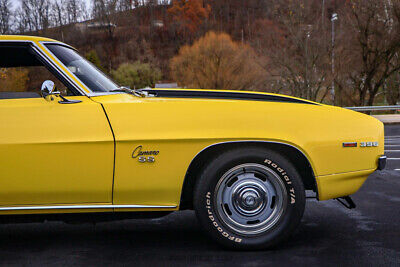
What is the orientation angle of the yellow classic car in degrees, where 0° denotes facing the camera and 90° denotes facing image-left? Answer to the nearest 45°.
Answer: approximately 270°

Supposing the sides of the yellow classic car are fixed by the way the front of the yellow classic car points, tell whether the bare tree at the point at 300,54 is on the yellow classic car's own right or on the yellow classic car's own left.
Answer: on the yellow classic car's own left

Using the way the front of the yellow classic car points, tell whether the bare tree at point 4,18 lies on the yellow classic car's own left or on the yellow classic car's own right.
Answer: on the yellow classic car's own left

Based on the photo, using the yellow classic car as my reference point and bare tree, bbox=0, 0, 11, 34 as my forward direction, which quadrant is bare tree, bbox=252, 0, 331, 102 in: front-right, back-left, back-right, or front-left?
front-right

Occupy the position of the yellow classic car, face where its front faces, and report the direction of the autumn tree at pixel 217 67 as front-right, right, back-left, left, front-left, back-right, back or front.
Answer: left

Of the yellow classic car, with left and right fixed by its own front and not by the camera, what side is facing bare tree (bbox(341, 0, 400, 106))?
left

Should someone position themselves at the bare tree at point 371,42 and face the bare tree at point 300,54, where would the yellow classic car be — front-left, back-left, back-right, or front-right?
front-left
